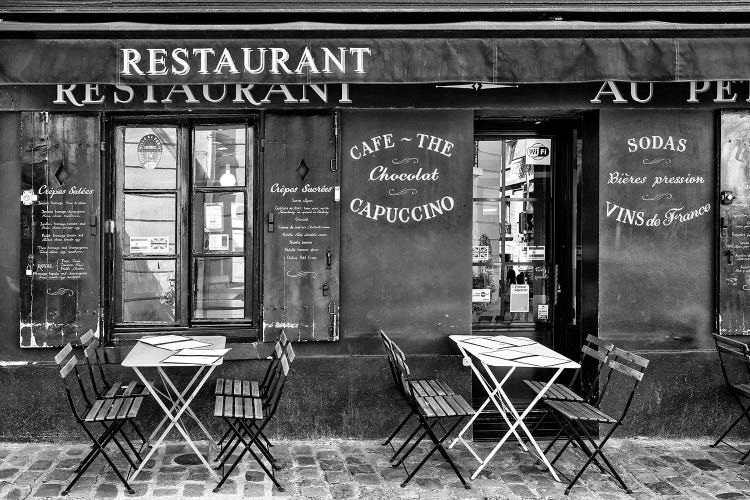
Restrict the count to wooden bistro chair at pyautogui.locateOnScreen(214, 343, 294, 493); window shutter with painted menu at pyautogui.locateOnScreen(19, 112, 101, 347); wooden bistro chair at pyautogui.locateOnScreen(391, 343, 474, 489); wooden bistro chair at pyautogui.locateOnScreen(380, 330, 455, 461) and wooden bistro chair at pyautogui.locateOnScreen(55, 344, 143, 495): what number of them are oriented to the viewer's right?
3

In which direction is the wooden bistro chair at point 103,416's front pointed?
to the viewer's right

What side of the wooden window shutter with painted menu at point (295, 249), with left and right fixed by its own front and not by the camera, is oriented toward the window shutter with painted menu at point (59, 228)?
right

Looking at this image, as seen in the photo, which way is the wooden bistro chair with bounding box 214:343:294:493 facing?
to the viewer's left

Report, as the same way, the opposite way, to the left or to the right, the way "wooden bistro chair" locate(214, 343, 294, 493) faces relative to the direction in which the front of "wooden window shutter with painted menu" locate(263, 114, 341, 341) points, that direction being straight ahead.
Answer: to the right

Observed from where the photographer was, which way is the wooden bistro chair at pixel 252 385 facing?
facing to the left of the viewer

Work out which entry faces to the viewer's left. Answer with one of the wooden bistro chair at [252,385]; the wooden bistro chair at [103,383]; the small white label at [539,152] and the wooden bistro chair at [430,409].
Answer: the wooden bistro chair at [252,385]

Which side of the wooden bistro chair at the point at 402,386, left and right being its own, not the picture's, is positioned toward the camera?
right

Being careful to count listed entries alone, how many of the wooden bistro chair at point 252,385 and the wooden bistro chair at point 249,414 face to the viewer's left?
2

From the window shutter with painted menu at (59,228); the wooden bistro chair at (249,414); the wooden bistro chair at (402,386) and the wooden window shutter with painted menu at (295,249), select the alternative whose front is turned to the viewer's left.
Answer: the wooden bistro chair at (249,414)
